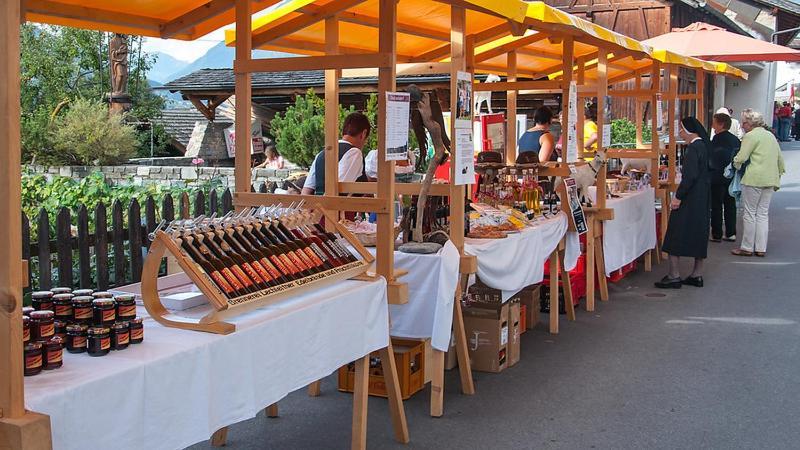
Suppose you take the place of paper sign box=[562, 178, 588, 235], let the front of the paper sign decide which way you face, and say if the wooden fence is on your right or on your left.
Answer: on your right

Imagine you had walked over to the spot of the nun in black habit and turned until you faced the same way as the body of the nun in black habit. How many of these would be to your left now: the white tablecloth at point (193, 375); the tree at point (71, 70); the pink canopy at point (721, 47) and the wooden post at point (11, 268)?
2

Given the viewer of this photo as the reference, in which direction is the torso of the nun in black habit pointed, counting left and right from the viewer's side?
facing to the left of the viewer

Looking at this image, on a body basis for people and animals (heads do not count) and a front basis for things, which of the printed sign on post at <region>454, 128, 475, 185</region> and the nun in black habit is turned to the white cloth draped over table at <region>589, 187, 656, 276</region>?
the nun in black habit

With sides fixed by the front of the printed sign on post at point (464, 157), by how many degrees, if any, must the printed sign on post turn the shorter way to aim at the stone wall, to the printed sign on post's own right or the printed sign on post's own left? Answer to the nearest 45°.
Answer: approximately 135° to the printed sign on post's own right

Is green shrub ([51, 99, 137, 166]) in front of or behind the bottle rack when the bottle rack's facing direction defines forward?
behind
